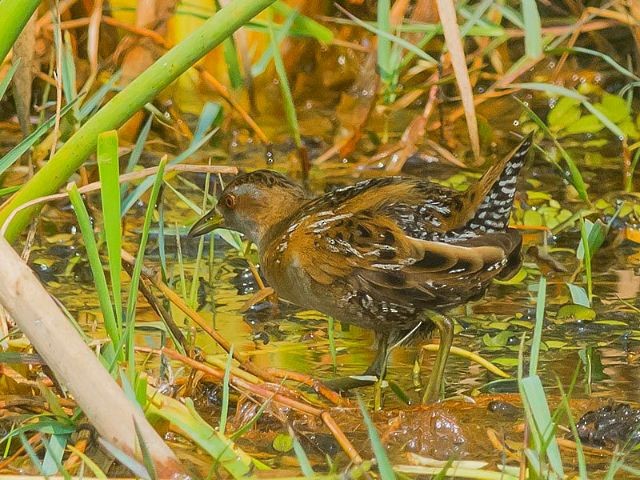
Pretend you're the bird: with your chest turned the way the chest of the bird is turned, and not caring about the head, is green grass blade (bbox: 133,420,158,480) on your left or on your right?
on your left

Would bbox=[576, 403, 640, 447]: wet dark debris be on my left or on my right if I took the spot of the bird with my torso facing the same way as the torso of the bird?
on my left

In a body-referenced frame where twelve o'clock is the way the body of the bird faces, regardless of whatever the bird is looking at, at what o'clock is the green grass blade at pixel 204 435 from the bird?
The green grass blade is roughly at 10 o'clock from the bird.

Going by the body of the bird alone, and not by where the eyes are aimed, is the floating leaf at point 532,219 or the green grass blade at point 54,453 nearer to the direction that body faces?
the green grass blade

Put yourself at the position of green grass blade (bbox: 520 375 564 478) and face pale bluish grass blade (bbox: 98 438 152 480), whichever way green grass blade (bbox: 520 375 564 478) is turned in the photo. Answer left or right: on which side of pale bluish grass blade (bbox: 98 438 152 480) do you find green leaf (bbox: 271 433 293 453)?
right

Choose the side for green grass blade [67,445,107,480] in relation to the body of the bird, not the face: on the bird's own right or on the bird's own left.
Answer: on the bird's own left

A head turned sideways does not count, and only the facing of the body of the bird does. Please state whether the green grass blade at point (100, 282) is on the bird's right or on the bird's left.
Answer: on the bird's left

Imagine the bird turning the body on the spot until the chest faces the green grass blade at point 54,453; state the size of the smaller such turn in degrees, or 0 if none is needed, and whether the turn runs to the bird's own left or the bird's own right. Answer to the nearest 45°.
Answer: approximately 45° to the bird's own left

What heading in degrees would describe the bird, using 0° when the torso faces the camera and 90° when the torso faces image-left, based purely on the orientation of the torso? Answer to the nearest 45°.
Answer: approximately 90°
